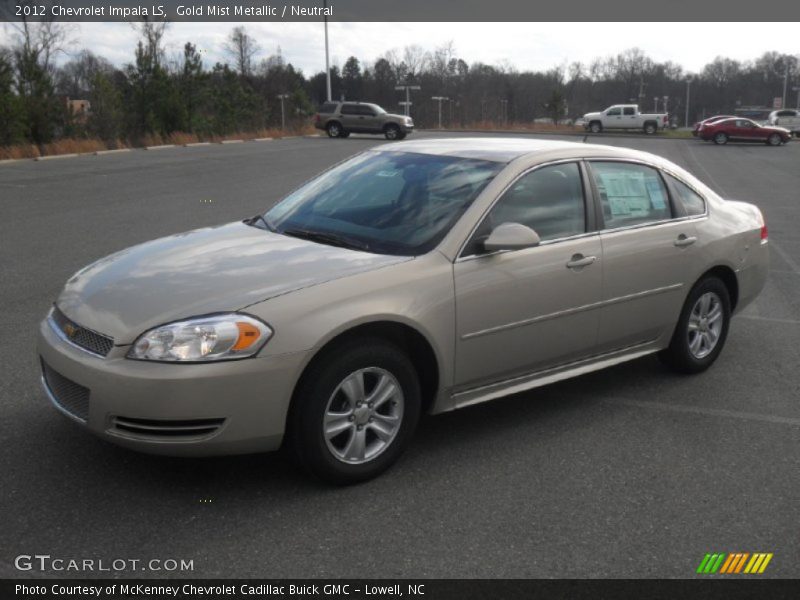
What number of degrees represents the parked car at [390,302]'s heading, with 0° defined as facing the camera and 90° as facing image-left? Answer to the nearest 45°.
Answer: approximately 45°

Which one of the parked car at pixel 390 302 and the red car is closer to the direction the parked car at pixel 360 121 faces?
the red car

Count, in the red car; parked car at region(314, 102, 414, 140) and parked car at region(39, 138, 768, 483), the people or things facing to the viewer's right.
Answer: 2

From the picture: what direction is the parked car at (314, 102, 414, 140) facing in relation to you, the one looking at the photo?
facing to the right of the viewer

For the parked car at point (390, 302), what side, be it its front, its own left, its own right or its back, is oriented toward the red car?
back

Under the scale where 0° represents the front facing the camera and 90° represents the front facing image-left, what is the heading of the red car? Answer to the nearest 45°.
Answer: approximately 270°

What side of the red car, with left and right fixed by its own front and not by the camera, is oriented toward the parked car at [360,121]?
back

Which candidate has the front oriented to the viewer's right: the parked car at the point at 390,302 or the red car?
the red car

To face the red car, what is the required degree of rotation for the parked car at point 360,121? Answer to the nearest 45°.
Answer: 0° — it already faces it

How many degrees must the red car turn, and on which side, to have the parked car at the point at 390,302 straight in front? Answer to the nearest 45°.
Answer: approximately 90° to its right

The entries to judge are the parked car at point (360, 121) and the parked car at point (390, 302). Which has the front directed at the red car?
the parked car at point (360, 121)

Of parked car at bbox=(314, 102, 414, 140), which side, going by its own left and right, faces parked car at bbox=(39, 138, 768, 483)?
right
